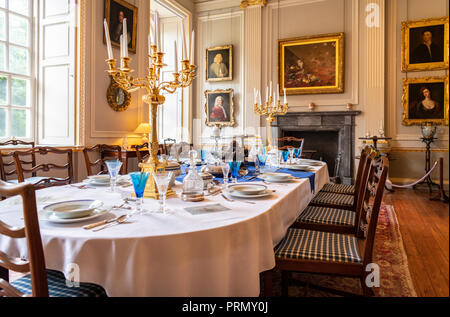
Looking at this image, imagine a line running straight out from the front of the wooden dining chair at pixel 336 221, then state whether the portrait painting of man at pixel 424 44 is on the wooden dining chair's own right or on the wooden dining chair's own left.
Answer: on the wooden dining chair's own right

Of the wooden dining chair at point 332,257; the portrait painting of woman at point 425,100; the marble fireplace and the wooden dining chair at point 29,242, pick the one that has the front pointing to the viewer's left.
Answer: the wooden dining chair at point 332,257

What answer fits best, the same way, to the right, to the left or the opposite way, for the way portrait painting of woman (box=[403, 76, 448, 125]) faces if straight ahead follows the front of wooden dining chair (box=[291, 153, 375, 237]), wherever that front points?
to the left

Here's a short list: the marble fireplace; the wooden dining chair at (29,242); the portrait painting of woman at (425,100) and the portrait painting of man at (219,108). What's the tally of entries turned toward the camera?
3

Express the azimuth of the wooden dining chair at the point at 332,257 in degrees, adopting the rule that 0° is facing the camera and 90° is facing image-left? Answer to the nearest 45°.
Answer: approximately 90°

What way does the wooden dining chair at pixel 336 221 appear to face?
to the viewer's left

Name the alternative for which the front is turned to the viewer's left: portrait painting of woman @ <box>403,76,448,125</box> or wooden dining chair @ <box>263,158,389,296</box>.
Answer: the wooden dining chair
